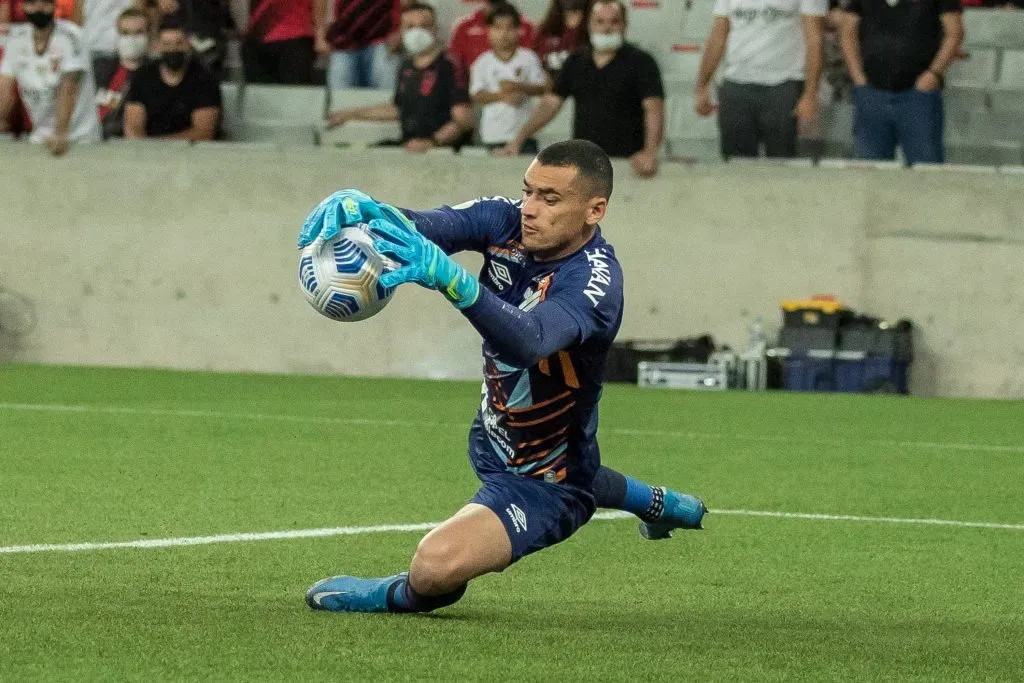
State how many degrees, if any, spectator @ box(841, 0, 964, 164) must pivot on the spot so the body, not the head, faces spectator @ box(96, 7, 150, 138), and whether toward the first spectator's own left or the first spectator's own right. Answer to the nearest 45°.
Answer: approximately 90° to the first spectator's own right

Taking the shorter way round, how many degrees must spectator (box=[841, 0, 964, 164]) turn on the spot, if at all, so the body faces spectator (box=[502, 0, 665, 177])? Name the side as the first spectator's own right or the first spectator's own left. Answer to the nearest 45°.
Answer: approximately 90° to the first spectator's own right

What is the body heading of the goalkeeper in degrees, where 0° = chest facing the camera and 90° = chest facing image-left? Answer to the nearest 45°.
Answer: approximately 45°

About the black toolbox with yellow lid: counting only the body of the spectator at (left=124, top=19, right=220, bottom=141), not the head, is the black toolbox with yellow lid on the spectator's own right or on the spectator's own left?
on the spectator's own left
